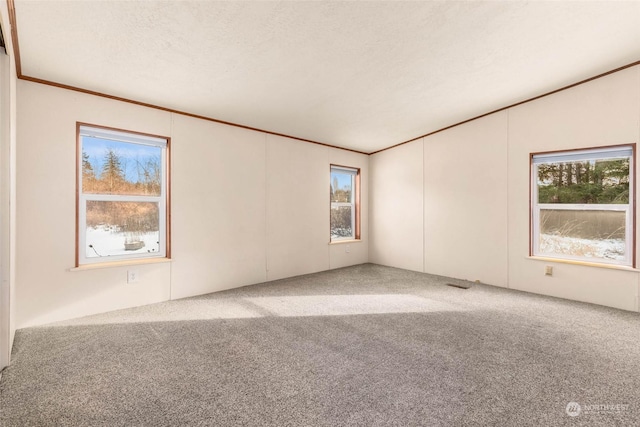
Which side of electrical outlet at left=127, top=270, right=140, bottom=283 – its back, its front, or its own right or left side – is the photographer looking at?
front

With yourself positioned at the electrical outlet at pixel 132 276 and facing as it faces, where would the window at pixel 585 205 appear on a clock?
The window is roughly at 10 o'clock from the electrical outlet.
